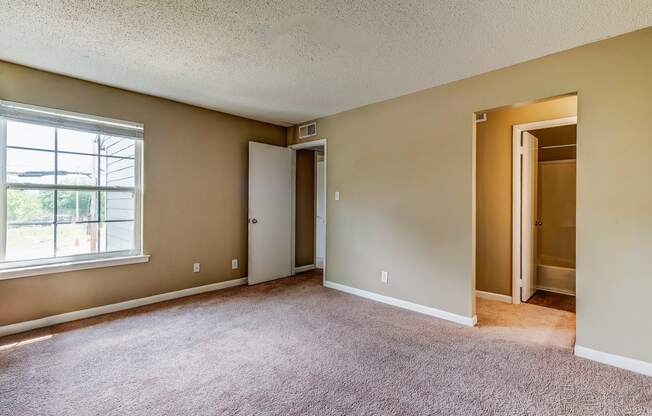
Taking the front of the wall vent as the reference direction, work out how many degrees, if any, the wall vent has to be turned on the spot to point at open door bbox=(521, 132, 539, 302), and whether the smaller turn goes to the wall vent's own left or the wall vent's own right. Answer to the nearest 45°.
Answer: approximately 135° to the wall vent's own left

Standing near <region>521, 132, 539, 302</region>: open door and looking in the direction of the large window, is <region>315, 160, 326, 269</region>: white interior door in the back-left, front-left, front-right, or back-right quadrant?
front-right

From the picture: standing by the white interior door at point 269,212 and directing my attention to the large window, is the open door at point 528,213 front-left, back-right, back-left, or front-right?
back-left

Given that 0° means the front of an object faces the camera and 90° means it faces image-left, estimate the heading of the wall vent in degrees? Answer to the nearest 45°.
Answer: approximately 45°
